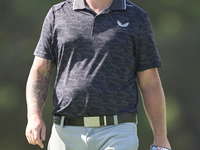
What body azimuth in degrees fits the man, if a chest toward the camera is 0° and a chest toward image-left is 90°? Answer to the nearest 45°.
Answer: approximately 0°
